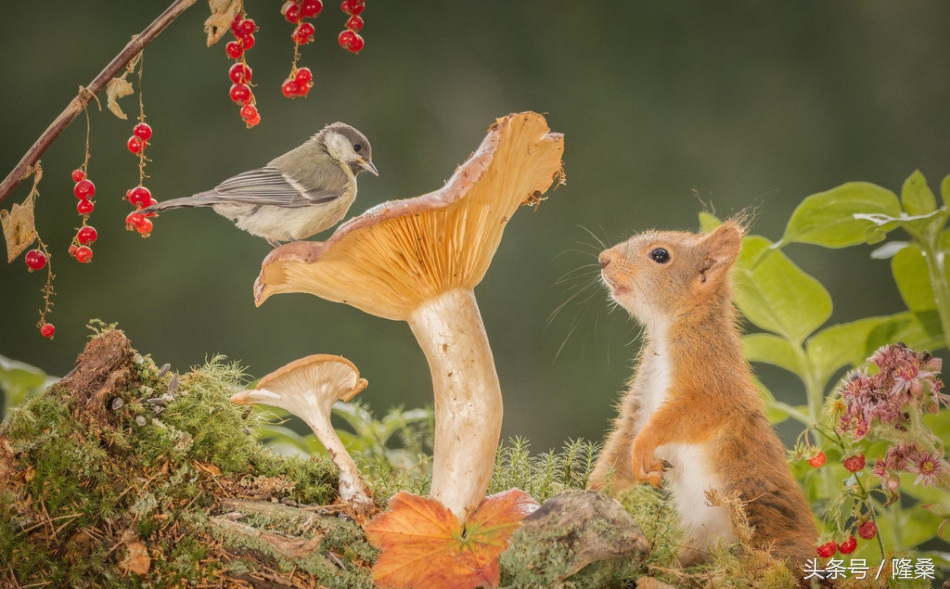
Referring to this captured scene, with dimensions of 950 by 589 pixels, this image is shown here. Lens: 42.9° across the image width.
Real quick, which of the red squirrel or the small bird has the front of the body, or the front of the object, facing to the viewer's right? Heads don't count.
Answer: the small bird

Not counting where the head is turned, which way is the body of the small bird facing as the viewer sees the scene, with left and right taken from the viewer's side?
facing to the right of the viewer

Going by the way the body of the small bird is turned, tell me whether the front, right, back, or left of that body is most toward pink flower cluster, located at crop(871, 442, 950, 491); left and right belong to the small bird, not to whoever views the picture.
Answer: front

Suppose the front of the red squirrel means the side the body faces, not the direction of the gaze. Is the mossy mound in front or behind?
in front

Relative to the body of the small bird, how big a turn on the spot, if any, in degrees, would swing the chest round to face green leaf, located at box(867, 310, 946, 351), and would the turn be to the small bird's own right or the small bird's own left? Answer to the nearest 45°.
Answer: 0° — it already faces it

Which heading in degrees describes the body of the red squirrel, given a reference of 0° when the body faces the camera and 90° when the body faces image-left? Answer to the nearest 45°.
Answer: approximately 90°

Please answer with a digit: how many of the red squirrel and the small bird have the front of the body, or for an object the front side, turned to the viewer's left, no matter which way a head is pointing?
1

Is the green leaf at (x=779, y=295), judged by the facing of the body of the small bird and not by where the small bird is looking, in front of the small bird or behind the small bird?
in front
